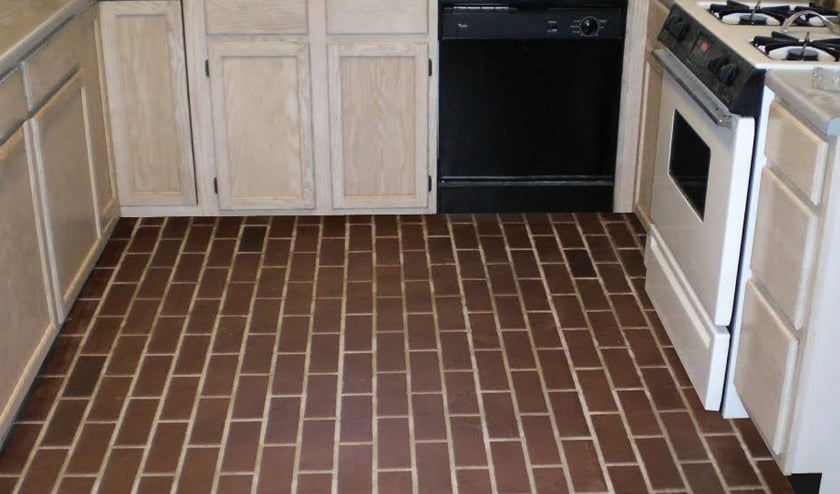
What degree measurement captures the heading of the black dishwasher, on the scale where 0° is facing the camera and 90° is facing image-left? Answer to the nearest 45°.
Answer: approximately 0°

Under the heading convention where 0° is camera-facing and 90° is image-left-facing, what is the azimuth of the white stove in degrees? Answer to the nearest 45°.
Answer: approximately 45°

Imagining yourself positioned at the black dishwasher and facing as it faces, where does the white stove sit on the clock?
The white stove is roughly at 11 o'clock from the black dishwasher.
